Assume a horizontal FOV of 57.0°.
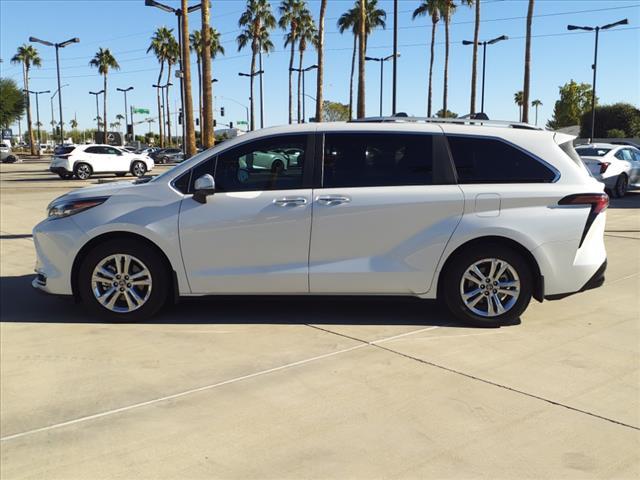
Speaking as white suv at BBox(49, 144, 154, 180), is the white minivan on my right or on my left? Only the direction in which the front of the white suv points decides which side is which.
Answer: on my right

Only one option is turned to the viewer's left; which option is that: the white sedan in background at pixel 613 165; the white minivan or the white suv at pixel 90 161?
the white minivan

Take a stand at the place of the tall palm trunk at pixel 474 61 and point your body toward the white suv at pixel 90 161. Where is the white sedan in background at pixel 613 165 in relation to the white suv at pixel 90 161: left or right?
left

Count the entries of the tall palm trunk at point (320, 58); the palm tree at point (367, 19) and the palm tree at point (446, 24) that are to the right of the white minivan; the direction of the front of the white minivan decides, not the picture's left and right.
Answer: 3

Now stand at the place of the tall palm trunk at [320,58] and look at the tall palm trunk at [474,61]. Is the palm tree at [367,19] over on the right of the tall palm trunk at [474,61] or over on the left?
left

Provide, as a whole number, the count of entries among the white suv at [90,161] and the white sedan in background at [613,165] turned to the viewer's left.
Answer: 0

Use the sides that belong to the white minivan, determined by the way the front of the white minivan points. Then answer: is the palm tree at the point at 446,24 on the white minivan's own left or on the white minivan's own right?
on the white minivan's own right

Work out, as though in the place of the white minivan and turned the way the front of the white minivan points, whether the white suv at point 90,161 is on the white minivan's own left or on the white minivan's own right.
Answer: on the white minivan's own right

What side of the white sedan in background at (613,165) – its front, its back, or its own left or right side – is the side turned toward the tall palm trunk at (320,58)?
left

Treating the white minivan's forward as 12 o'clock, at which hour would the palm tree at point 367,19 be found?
The palm tree is roughly at 3 o'clock from the white minivan.

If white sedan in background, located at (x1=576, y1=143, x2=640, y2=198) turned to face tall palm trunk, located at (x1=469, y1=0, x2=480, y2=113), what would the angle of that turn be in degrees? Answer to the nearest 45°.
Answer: approximately 45° to its left

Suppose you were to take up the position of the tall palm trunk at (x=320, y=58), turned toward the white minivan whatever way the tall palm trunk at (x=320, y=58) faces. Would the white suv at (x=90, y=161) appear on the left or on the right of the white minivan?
right

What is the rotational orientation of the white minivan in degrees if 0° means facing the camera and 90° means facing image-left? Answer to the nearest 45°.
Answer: approximately 90°

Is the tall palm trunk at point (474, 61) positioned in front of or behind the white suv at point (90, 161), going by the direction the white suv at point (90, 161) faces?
in front

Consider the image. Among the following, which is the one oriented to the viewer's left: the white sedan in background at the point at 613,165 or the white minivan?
the white minivan
